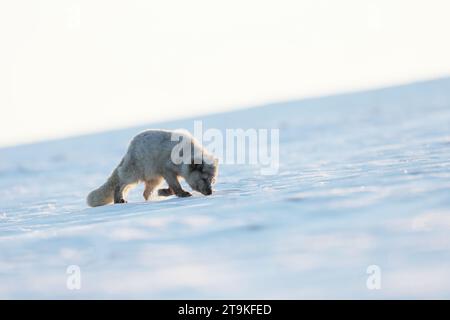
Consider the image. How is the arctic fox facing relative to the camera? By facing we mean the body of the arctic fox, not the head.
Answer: to the viewer's right
